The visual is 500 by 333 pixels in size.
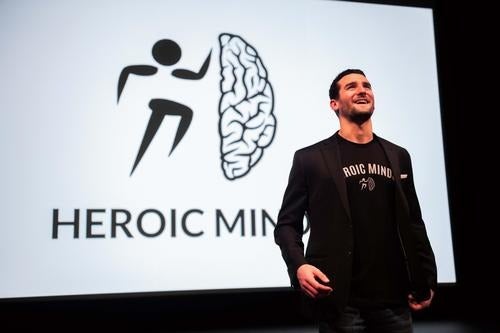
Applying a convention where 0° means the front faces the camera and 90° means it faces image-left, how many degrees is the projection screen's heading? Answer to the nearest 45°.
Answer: approximately 0°

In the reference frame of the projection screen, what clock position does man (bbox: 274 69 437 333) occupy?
The man is roughly at 11 o'clock from the projection screen.
